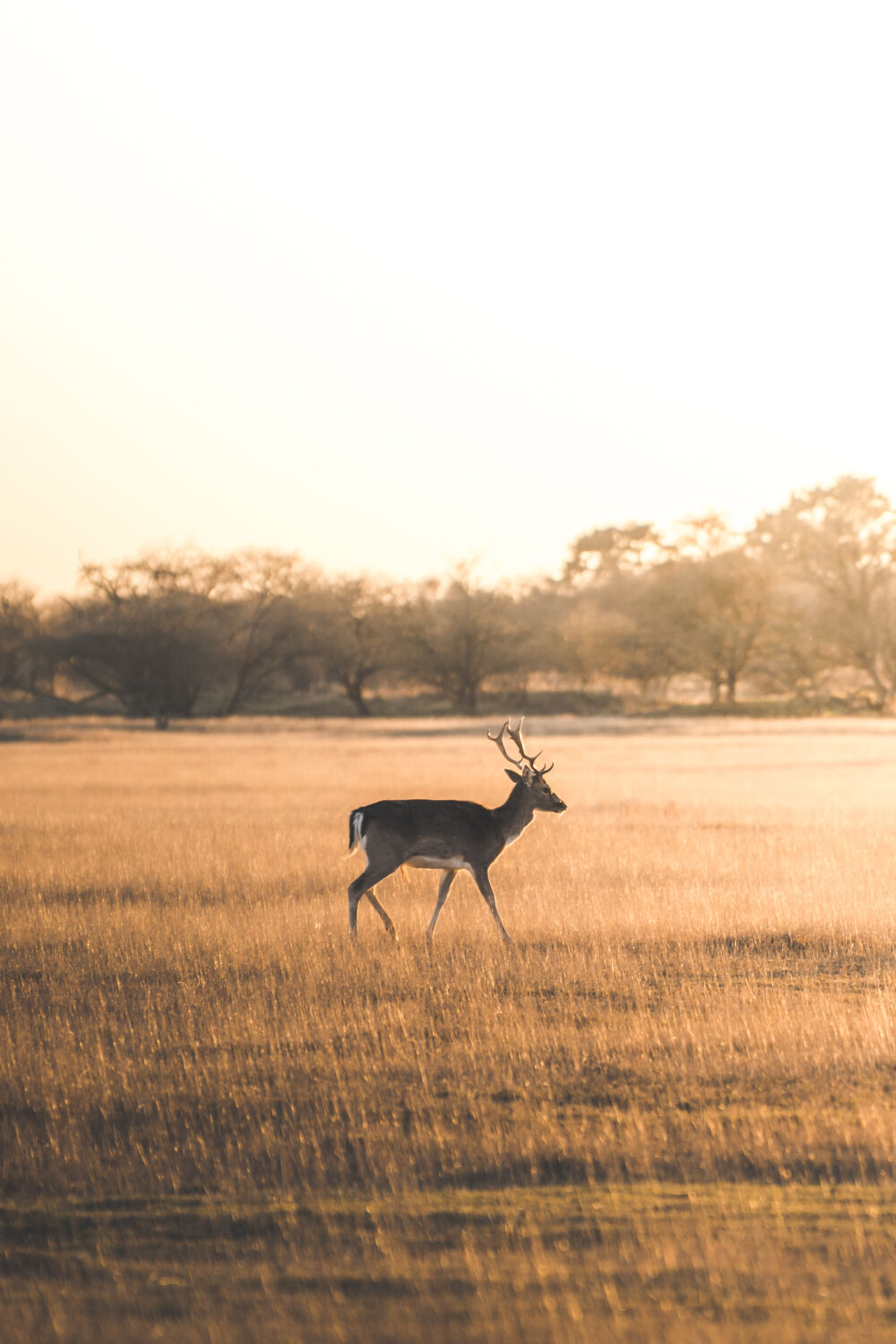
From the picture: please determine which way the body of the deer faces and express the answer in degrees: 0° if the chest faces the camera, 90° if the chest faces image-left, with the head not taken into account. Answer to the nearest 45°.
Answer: approximately 270°
